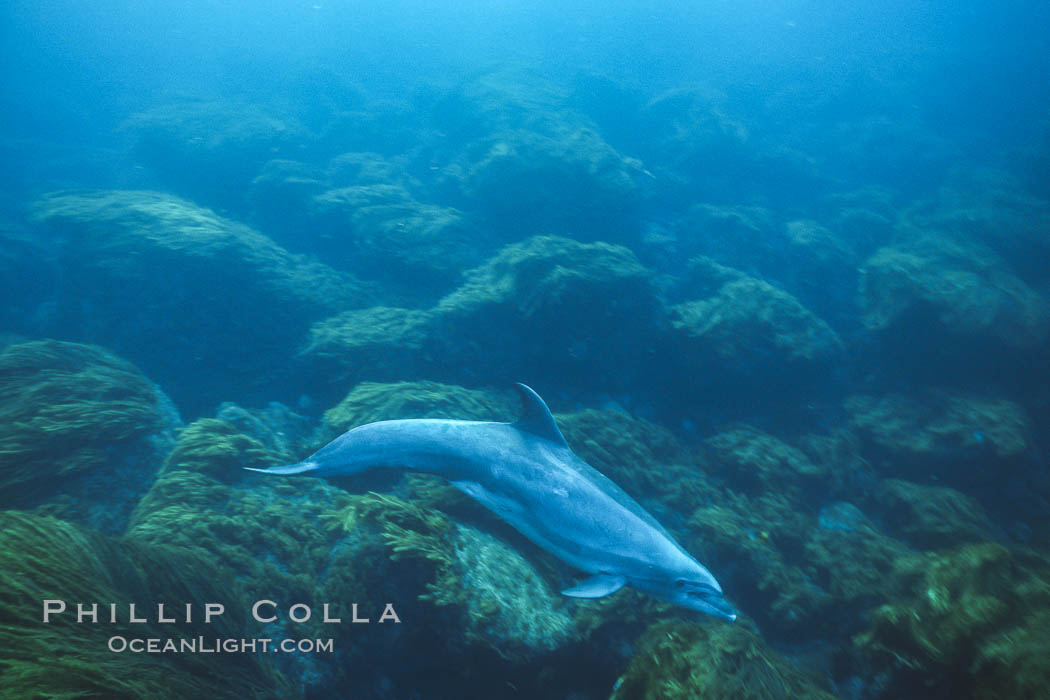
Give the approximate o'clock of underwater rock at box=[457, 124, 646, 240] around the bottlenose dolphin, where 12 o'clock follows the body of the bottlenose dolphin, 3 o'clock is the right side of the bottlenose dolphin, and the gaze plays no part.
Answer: The underwater rock is roughly at 9 o'clock from the bottlenose dolphin.

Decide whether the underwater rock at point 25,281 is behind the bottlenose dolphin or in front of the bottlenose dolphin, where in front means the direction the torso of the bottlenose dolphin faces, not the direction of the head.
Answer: behind

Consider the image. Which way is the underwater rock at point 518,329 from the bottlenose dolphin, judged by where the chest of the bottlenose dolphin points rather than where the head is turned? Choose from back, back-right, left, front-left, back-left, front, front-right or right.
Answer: left

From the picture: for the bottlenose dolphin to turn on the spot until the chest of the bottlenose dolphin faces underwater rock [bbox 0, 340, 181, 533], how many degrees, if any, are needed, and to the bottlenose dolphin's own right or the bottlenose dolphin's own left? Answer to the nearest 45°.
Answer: approximately 180°

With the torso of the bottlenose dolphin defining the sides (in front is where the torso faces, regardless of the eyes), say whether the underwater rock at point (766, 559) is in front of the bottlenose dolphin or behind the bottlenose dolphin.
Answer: in front

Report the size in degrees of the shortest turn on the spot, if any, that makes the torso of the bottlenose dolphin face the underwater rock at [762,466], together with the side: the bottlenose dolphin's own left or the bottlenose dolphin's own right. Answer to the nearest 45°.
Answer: approximately 45° to the bottlenose dolphin's own left

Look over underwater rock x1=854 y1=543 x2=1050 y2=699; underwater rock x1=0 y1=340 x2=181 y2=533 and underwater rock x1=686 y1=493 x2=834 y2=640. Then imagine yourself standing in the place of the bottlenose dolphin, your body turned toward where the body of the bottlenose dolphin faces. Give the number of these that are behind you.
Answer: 1

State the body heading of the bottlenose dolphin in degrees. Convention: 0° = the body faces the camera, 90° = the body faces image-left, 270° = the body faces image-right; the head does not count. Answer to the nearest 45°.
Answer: approximately 270°

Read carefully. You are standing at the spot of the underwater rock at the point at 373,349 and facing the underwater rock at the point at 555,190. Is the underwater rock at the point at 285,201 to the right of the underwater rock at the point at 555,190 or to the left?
left
